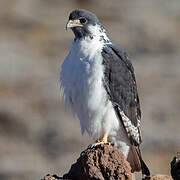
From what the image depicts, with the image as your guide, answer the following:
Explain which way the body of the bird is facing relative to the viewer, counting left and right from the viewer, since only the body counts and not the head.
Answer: facing the viewer and to the left of the viewer
